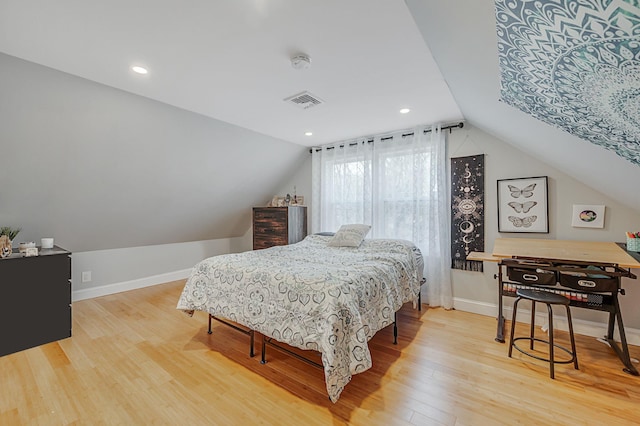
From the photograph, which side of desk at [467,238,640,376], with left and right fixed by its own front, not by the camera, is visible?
front

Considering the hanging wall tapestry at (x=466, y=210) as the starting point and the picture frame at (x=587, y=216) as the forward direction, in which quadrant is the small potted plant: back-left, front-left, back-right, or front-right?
back-right

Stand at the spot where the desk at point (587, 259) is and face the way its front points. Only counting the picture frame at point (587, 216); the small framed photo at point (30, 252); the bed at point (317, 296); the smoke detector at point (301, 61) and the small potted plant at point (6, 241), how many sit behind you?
1

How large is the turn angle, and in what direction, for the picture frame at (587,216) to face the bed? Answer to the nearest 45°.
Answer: approximately 45° to its right

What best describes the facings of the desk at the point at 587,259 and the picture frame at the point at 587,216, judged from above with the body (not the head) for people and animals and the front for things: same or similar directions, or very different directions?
same or similar directions

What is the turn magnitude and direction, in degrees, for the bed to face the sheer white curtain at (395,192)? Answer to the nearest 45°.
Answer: approximately 180°

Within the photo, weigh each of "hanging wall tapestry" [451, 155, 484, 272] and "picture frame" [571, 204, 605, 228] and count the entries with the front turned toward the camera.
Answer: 2

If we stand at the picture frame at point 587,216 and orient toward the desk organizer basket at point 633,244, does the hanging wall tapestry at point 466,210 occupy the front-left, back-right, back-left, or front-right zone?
back-right

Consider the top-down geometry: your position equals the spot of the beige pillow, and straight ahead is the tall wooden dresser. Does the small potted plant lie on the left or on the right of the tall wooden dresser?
left

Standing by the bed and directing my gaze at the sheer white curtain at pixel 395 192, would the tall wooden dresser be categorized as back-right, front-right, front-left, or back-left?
front-left

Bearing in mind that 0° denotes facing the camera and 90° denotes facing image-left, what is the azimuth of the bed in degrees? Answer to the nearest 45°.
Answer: approximately 45°

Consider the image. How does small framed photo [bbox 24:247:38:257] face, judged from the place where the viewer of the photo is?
facing the viewer and to the right of the viewer

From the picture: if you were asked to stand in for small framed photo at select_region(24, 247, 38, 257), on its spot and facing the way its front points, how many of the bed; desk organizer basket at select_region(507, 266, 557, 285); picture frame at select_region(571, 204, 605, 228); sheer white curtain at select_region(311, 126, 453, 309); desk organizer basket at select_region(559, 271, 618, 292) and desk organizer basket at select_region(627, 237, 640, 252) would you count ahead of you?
6

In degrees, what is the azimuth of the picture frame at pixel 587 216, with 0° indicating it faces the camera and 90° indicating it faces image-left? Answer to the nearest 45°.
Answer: approximately 0°

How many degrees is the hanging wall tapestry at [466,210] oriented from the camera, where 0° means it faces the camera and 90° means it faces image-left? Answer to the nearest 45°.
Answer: approximately 0°

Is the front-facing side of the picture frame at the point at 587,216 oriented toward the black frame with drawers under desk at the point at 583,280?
yes
